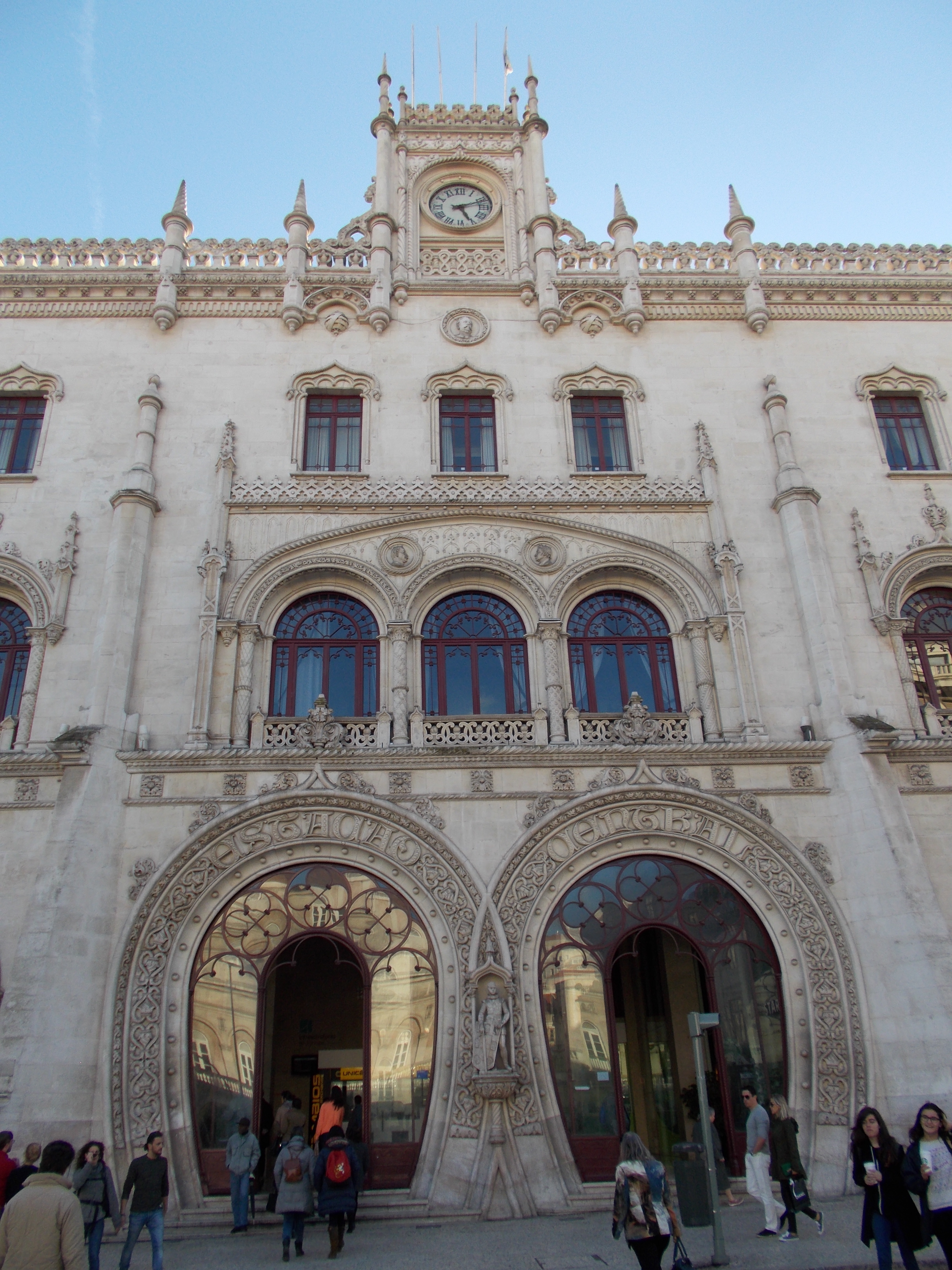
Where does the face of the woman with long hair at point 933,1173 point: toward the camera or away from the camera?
toward the camera

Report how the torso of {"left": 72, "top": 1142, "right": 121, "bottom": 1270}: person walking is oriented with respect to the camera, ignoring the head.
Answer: toward the camera

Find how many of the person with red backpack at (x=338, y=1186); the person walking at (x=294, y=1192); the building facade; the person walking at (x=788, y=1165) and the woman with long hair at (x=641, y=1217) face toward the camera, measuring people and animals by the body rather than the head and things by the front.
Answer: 1

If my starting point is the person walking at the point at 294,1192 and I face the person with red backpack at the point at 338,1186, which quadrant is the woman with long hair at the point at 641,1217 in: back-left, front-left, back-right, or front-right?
front-right

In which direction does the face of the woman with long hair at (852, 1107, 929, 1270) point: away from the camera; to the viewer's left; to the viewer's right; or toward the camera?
toward the camera

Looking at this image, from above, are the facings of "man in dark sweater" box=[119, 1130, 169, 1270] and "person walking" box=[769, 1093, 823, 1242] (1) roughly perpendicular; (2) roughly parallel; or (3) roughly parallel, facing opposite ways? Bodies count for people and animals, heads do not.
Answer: roughly parallel, facing opposite ways

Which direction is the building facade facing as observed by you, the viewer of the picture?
facing the viewer

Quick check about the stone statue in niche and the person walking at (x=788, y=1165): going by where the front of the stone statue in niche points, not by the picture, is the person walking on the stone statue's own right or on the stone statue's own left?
on the stone statue's own left

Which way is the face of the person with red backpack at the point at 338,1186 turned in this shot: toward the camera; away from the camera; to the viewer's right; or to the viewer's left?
away from the camera

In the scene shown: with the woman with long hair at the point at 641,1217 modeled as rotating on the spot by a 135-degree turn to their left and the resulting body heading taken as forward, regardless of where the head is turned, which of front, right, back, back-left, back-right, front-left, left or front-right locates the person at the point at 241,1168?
right

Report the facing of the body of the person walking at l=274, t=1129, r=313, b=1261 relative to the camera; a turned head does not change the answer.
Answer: away from the camera

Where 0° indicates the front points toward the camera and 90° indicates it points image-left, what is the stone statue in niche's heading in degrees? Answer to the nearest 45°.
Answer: approximately 0°

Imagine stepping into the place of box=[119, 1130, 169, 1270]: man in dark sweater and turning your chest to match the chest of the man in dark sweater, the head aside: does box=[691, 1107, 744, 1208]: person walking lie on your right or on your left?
on your left

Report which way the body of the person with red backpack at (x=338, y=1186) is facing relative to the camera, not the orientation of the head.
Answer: away from the camera

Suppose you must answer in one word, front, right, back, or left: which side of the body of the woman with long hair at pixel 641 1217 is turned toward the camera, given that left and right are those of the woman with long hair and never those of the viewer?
back

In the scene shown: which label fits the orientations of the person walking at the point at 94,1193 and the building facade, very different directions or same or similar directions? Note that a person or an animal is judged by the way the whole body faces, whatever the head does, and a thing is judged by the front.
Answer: same or similar directions
